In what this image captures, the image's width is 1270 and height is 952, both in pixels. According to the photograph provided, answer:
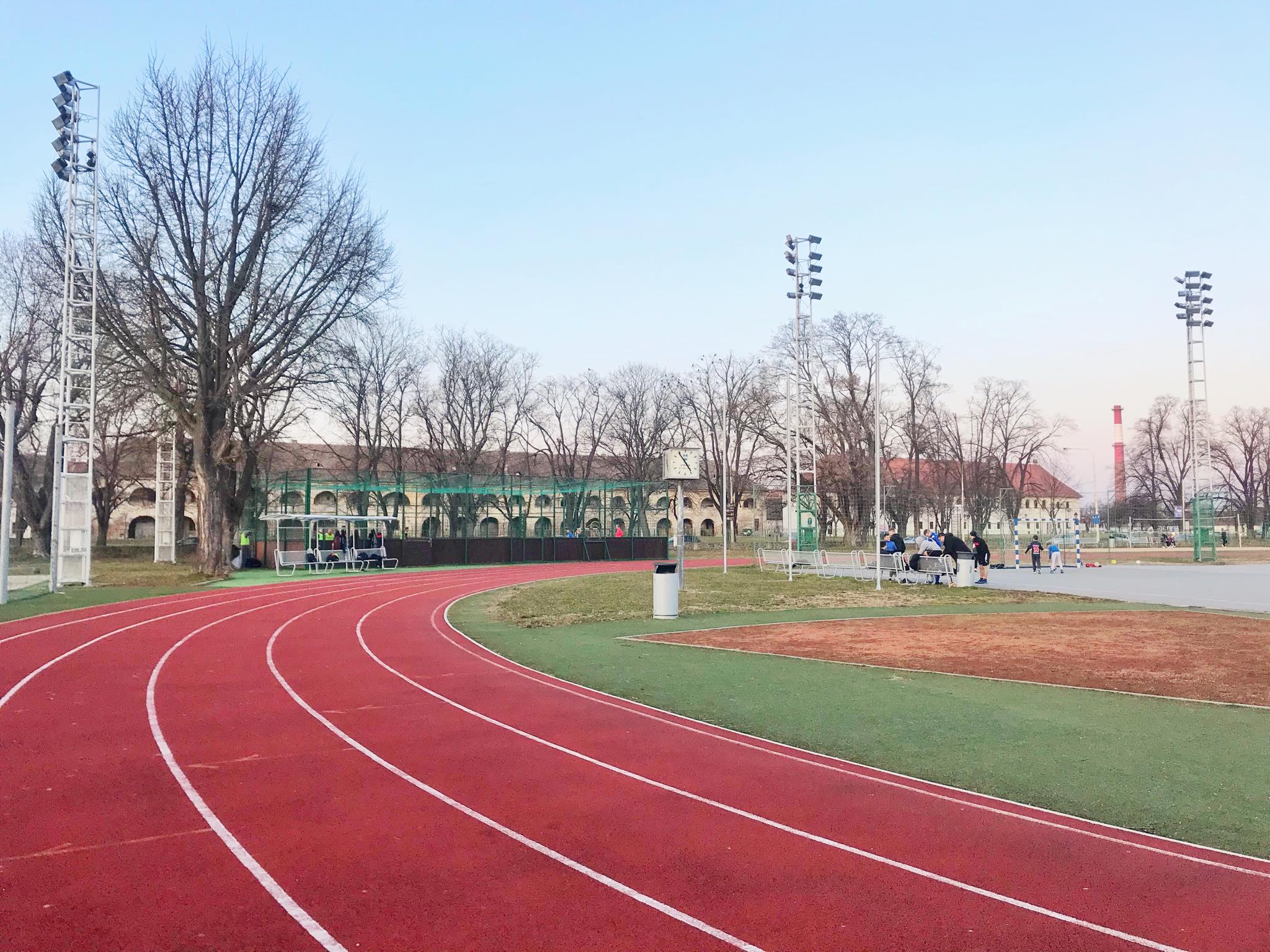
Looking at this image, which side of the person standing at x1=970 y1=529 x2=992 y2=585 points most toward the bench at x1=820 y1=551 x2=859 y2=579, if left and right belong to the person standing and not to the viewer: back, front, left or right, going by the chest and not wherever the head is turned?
front

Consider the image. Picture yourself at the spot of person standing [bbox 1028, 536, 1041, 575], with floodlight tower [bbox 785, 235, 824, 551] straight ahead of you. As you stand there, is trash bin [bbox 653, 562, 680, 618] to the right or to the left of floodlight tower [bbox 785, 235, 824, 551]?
left

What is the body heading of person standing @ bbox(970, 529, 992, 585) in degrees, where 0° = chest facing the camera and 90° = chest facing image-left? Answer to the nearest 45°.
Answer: approximately 90°

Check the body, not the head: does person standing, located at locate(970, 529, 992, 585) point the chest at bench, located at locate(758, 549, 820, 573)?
yes

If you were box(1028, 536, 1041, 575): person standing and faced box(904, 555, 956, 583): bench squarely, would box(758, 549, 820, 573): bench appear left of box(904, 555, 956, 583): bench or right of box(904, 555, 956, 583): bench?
right

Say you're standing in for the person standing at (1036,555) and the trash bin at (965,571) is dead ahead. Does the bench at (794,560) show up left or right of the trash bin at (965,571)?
right

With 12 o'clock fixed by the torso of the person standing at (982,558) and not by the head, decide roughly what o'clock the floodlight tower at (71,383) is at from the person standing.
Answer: The floodlight tower is roughly at 11 o'clock from the person standing.

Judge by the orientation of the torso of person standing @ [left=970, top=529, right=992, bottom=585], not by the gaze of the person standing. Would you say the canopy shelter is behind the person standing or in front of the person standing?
in front
